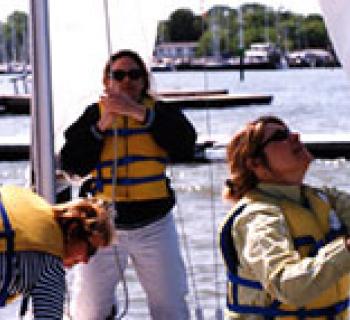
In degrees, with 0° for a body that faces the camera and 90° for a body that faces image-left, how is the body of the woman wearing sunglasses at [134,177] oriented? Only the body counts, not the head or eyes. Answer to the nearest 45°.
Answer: approximately 0°

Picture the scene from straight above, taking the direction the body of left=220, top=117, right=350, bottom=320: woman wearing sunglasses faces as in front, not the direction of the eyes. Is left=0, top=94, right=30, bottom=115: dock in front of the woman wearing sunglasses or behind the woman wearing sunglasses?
behind

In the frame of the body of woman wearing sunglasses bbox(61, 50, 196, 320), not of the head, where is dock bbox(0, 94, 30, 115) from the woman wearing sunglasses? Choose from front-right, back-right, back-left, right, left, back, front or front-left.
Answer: back

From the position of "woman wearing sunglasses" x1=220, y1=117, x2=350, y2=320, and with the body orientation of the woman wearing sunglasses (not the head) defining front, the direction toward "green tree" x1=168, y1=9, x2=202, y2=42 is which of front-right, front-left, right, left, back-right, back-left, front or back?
back-left
